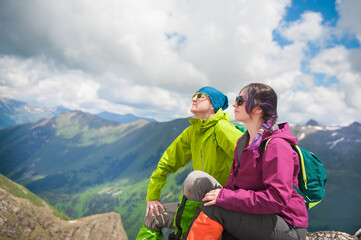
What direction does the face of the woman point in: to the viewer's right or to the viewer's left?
to the viewer's left

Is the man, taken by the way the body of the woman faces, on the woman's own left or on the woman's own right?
on the woman's own right

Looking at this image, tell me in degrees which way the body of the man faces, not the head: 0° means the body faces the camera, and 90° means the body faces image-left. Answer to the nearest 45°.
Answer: approximately 45°

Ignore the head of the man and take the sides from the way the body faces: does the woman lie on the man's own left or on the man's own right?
on the man's own left

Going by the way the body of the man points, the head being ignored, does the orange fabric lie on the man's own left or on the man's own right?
on the man's own left
